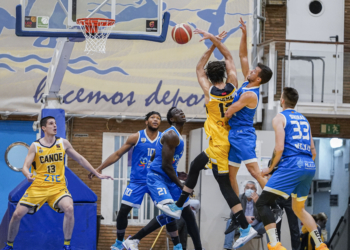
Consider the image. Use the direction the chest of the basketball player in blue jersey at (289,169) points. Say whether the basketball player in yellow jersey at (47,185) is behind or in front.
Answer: in front

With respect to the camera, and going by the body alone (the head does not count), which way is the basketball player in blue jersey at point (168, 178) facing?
to the viewer's right

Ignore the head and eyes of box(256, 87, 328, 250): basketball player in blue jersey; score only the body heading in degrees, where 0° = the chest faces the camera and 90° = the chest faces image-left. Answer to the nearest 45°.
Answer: approximately 135°

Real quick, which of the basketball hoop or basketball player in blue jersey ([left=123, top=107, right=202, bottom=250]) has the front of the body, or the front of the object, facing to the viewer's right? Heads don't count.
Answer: the basketball player in blue jersey

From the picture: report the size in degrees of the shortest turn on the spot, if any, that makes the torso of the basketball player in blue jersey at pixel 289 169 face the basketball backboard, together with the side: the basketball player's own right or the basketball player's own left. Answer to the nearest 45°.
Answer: approximately 45° to the basketball player's own left

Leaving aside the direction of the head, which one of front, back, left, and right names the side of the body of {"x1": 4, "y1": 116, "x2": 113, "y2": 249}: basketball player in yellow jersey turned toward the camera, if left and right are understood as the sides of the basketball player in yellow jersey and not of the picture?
front

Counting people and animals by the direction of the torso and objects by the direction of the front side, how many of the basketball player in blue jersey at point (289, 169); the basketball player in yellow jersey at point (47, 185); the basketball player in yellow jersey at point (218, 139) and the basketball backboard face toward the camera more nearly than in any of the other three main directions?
2

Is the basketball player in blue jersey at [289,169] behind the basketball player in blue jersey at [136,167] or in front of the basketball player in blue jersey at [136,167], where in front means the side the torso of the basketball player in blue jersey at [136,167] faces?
in front

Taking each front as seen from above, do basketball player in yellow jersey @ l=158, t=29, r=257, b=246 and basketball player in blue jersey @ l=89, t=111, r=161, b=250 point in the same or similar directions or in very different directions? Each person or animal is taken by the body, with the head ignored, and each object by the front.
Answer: very different directions

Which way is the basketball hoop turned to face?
toward the camera

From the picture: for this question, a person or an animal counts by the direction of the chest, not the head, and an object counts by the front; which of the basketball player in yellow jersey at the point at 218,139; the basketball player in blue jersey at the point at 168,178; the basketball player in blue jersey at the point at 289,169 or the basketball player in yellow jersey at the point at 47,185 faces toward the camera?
the basketball player in yellow jersey at the point at 47,185

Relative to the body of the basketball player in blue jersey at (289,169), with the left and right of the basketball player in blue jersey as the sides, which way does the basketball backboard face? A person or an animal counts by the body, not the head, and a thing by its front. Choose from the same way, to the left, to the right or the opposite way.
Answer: the opposite way

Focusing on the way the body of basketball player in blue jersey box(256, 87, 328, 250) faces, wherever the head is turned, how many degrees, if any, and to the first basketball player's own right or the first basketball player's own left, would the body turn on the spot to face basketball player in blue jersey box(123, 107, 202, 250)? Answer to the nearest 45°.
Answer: approximately 45° to the first basketball player's own left

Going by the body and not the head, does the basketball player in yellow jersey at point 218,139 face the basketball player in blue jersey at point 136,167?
yes
